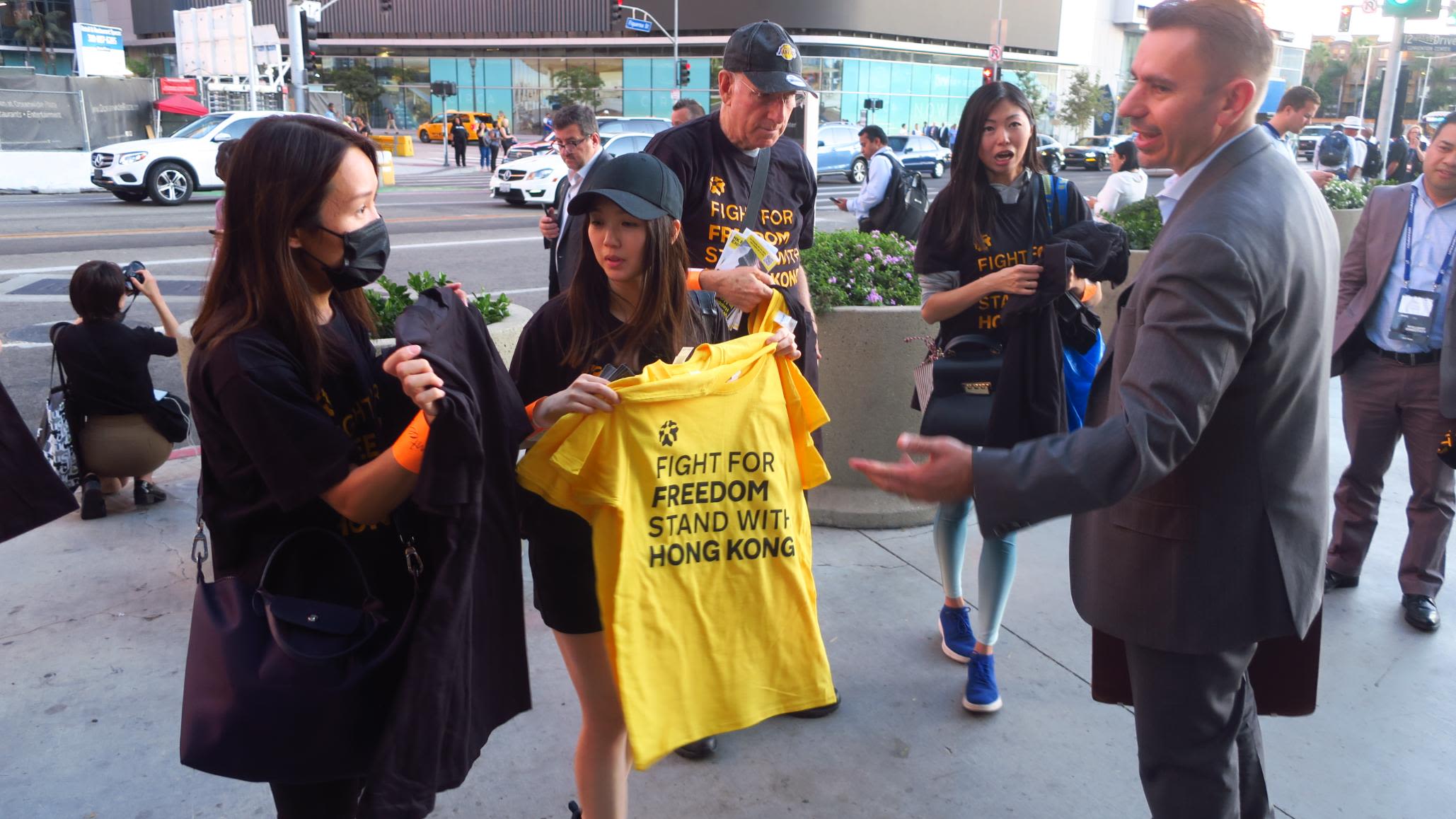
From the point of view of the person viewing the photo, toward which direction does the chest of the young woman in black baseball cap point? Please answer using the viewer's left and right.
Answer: facing the viewer

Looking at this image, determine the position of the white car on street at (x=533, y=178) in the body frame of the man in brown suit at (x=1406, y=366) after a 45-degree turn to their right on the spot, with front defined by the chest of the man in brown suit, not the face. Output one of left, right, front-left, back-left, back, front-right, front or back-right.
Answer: right

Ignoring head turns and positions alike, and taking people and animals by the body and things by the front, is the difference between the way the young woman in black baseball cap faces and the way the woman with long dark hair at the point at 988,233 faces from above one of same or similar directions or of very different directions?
same or similar directions

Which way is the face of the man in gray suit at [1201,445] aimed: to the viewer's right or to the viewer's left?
to the viewer's left

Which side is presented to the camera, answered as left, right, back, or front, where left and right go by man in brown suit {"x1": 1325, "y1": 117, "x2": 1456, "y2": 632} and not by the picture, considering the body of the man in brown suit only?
front

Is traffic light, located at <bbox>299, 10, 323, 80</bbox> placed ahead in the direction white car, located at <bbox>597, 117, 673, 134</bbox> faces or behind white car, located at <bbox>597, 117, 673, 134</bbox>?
ahead

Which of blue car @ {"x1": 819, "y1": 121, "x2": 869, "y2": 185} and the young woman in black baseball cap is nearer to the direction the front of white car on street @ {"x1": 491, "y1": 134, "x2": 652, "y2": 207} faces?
the young woman in black baseball cap

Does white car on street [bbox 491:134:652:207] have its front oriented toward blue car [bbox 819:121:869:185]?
no

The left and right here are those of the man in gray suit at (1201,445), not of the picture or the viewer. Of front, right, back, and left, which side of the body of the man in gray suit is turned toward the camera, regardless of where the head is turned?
left

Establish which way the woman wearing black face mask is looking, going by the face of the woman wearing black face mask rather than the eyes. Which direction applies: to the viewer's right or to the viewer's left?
to the viewer's right

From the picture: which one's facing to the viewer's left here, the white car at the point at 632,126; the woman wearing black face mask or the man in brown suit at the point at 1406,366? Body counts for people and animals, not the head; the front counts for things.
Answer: the white car

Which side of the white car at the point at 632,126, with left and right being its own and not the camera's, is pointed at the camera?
left

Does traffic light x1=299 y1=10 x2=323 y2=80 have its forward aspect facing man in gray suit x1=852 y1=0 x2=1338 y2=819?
no

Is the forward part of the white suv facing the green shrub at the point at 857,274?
no

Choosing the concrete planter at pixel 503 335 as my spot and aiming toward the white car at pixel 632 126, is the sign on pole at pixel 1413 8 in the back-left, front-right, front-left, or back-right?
front-right

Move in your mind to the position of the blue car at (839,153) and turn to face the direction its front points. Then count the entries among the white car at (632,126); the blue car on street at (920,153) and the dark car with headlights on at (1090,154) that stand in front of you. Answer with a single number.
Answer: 1

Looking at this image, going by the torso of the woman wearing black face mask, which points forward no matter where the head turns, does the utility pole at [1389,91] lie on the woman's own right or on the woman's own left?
on the woman's own left

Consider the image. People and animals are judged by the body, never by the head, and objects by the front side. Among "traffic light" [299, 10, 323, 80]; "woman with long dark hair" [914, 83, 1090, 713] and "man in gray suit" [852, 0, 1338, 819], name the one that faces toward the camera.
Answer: the woman with long dark hair

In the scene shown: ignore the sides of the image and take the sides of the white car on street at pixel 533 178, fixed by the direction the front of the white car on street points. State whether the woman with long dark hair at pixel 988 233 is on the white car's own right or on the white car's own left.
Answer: on the white car's own left
